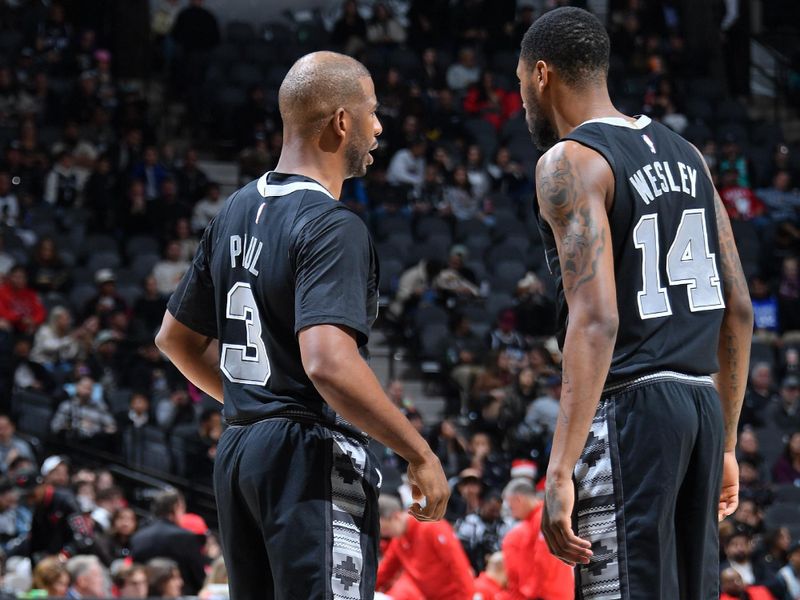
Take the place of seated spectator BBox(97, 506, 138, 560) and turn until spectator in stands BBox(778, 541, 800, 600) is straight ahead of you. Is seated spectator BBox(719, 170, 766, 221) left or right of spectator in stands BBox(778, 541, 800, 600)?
left

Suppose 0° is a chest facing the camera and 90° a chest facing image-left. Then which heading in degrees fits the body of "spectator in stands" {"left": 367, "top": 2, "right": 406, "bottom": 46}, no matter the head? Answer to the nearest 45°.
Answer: approximately 0°

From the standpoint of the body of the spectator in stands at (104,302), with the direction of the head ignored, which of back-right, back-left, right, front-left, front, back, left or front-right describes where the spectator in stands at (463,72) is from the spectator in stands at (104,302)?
back-left

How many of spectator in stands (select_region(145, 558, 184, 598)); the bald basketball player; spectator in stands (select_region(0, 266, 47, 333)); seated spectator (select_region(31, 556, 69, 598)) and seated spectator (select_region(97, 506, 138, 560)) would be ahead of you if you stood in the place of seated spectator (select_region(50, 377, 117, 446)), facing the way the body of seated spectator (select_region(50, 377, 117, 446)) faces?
4
